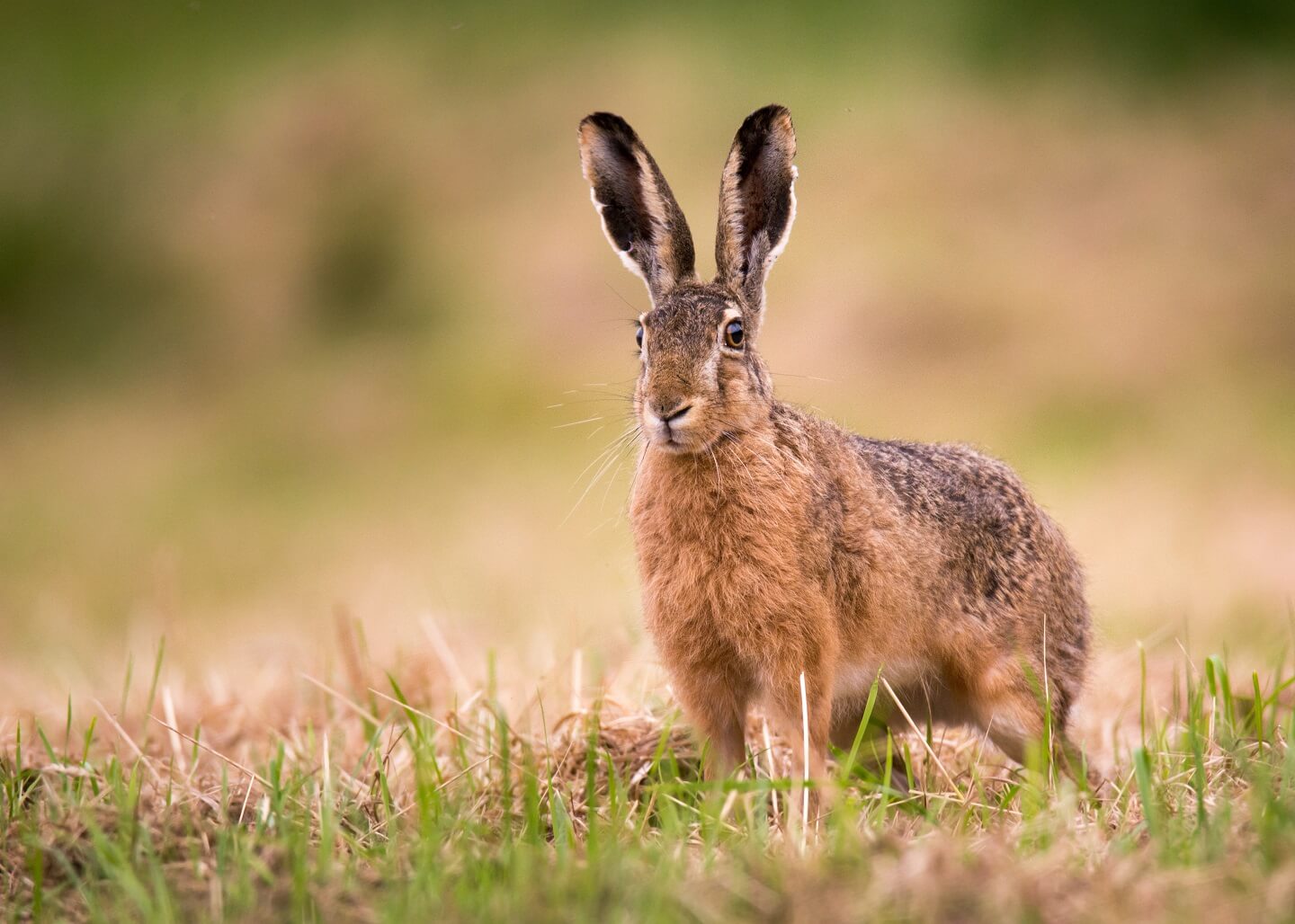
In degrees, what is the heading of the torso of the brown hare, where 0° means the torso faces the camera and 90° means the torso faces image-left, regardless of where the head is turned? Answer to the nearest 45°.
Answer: approximately 45°
